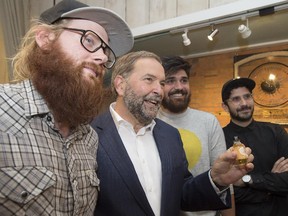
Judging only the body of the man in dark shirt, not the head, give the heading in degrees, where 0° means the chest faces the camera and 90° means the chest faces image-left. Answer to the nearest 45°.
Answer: approximately 0°

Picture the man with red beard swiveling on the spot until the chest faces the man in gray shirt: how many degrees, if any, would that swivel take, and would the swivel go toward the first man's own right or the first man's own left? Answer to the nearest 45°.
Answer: approximately 90° to the first man's own left

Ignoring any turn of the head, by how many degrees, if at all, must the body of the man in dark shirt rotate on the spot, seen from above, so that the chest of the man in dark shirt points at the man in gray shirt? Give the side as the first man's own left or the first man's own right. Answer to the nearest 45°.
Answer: approximately 45° to the first man's own right

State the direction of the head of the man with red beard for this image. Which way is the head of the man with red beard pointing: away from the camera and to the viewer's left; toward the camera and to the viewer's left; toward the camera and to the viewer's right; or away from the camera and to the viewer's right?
toward the camera and to the viewer's right

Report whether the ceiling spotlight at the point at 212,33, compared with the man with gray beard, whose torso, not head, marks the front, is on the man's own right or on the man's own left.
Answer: on the man's own left

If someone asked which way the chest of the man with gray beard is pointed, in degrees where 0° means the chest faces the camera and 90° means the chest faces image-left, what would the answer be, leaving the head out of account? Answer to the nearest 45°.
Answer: approximately 315°

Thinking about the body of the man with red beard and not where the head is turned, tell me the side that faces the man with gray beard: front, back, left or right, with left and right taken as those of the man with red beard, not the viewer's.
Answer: left
